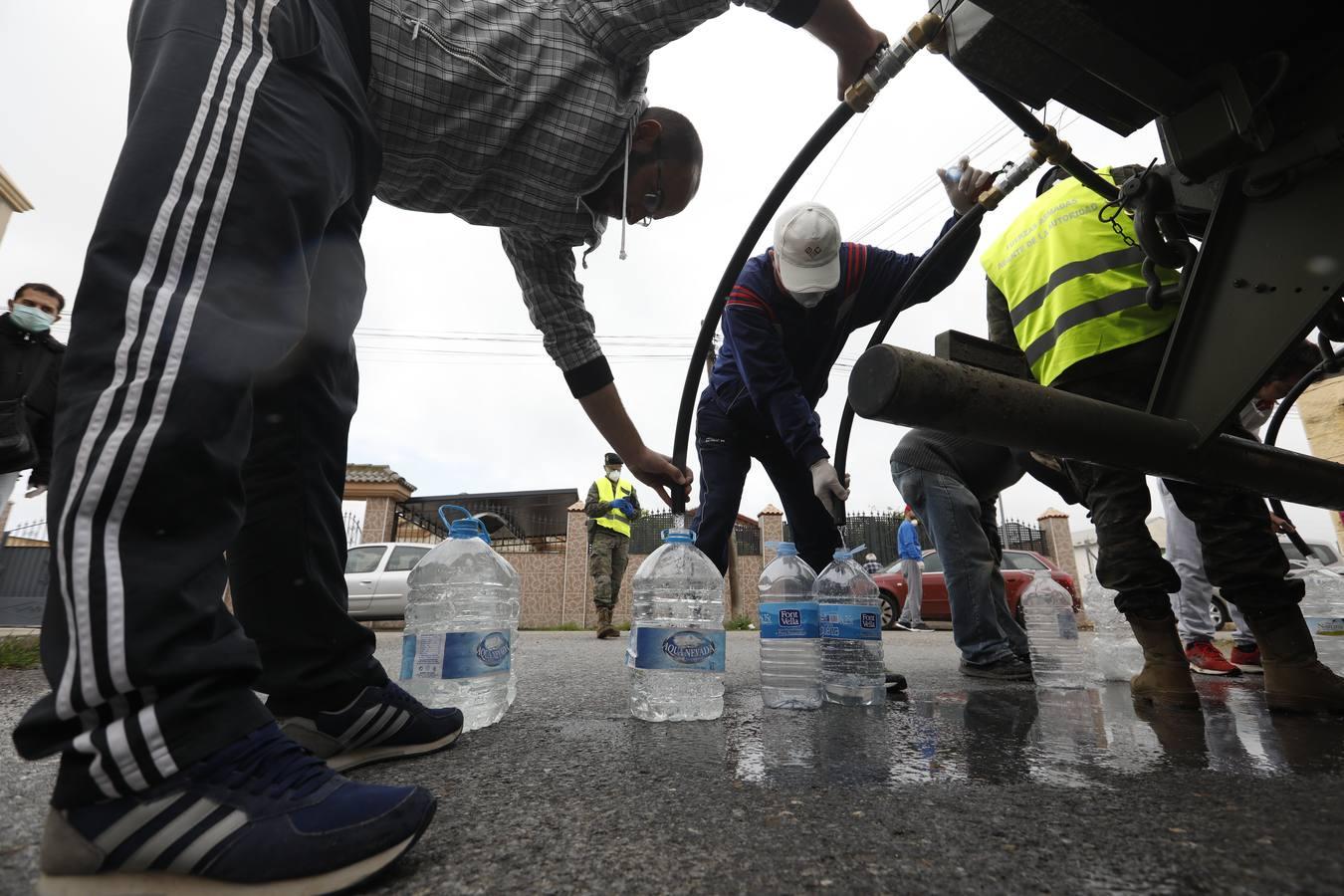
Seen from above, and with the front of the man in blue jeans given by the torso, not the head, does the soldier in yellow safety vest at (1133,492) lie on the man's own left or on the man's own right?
on the man's own right

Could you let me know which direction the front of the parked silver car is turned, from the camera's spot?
facing to the left of the viewer

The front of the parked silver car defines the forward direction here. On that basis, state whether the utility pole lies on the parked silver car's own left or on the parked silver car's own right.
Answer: on the parked silver car's own left

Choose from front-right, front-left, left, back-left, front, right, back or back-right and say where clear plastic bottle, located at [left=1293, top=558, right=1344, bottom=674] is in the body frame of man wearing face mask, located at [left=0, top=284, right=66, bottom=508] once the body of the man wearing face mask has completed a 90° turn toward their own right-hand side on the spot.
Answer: back-left

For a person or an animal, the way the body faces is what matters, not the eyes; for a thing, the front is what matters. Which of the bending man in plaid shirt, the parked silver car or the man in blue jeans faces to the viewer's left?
the parked silver car

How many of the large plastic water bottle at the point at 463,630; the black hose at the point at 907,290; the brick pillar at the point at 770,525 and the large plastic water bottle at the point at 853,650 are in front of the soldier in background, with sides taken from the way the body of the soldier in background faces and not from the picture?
3

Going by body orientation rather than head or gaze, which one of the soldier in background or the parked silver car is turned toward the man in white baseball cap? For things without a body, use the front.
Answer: the soldier in background

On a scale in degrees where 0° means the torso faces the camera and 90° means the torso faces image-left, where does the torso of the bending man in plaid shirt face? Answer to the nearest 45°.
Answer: approximately 270°

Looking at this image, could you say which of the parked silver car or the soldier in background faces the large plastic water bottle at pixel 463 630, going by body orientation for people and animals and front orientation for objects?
the soldier in background

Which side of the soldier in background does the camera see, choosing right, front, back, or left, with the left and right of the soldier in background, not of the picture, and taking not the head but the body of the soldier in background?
front

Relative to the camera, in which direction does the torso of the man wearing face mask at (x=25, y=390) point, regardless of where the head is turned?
toward the camera

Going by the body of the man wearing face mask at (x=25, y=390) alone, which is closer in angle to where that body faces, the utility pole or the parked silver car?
the utility pole

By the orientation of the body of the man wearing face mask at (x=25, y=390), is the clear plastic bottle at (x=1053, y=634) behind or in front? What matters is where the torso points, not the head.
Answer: in front

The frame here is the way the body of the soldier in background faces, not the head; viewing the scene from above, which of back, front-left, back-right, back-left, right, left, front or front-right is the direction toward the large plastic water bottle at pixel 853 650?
front

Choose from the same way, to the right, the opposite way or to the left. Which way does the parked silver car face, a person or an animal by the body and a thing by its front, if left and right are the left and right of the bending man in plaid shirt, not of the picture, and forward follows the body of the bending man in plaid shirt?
the opposite way

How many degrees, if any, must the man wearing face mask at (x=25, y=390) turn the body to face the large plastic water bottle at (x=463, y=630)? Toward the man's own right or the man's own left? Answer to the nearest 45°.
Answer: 0° — they already face it
